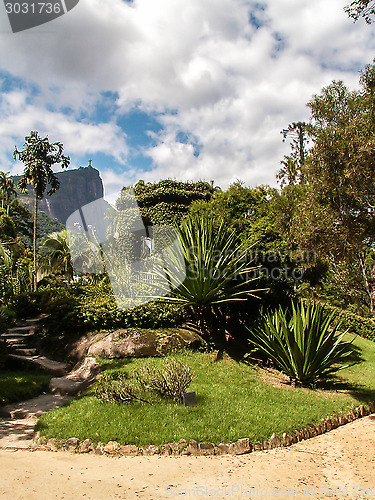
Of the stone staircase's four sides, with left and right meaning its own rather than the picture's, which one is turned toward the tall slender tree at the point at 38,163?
back

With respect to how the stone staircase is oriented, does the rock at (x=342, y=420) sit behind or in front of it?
in front

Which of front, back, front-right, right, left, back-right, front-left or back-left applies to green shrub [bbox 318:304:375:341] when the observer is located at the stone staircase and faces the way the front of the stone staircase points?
left

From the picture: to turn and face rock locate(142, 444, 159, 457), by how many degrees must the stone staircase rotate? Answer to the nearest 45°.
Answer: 0° — it already faces it

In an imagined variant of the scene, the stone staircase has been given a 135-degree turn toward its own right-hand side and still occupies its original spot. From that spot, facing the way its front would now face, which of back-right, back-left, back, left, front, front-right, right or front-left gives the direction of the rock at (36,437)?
back-left

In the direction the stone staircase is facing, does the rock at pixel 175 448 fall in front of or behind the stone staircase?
in front

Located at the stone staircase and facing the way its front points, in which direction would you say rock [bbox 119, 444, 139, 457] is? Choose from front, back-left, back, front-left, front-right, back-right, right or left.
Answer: front

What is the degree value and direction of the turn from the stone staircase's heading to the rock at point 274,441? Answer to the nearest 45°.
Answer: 0° — it already faces it

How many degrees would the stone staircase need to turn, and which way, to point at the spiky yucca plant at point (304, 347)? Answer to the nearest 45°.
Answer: approximately 45° to its left

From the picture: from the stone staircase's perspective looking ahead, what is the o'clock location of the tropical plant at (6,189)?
The tropical plant is roughly at 6 o'clock from the stone staircase.

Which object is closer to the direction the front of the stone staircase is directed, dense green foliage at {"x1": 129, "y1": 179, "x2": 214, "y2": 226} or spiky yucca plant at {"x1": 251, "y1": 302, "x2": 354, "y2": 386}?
the spiky yucca plant

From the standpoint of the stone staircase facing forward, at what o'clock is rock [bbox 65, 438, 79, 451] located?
The rock is roughly at 12 o'clock from the stone staircase.

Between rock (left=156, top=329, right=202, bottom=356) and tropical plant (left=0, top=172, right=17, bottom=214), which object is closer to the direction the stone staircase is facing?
the rock

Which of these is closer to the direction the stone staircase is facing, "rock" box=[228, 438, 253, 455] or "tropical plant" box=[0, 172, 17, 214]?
the rock

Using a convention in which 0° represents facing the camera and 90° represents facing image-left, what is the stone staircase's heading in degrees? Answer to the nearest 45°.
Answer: approximately 0°

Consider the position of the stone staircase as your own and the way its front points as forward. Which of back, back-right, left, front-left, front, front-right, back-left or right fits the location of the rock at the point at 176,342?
front-left
